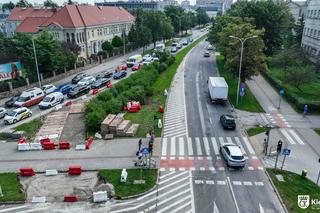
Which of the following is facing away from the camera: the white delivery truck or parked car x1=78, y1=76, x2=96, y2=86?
the white delivery truck

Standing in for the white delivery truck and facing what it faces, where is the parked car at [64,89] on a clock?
The parked car is roughly at 9 o'clock from the white delivery truck.

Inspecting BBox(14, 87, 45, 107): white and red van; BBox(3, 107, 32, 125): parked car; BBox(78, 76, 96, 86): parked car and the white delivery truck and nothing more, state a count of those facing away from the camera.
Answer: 1

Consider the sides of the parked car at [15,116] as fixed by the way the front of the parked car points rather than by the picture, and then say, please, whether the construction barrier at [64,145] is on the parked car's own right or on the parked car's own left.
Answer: on the parked car's own left

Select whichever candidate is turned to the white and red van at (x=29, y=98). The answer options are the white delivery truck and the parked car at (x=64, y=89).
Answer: the parked car at (x=64, y=89)

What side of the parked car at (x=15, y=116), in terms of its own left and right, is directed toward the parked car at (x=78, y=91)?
back

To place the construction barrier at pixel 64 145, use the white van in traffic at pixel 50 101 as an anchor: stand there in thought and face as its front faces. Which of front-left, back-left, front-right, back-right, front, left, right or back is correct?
front-left

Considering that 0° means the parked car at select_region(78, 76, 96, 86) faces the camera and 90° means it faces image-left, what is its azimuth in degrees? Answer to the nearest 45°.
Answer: approximately 45°

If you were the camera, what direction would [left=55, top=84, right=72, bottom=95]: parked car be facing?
facing the viewer and to the left of the viewer

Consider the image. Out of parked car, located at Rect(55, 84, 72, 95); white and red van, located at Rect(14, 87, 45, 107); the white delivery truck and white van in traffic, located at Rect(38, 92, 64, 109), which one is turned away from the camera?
the white delivery truck
